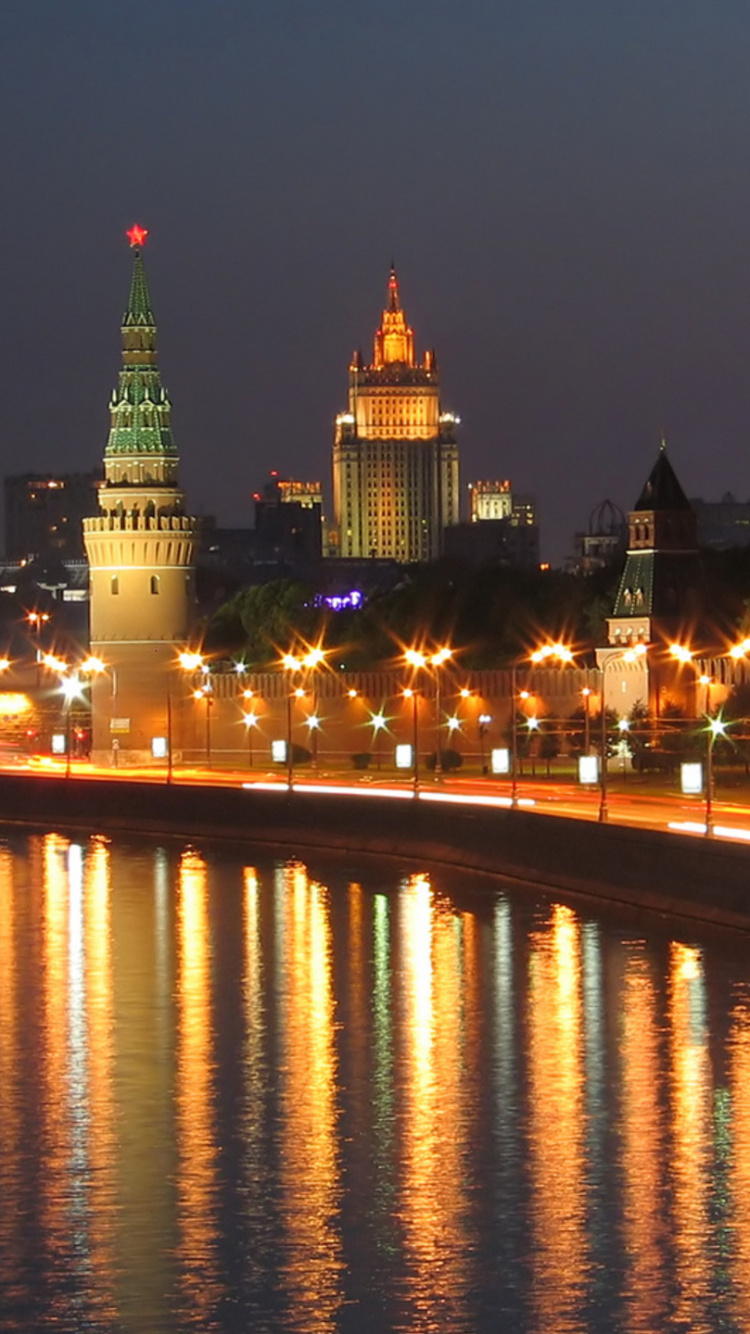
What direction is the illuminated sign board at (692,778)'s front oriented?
toward the camera
